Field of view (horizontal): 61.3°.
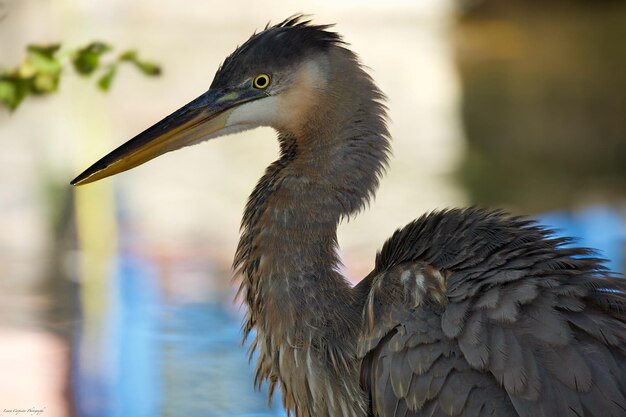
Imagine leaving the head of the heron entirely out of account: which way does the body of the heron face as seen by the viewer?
to the viewer's left
